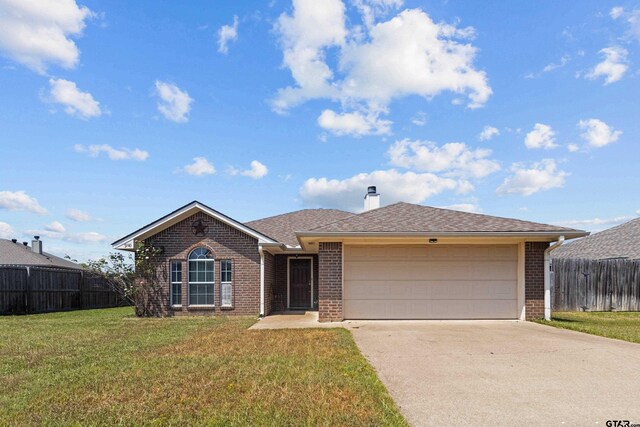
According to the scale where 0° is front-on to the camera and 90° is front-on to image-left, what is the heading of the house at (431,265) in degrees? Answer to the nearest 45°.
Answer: approximately 0°
